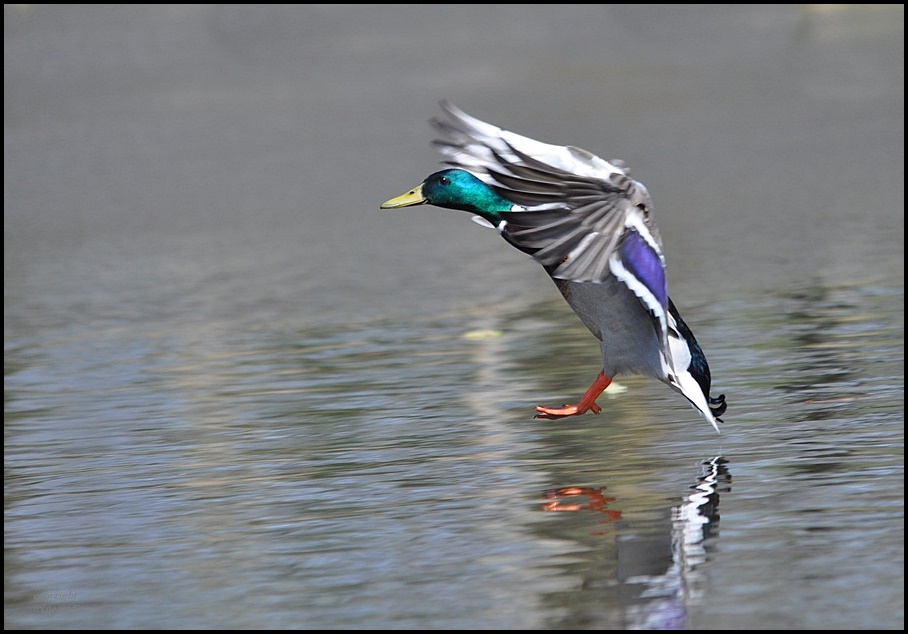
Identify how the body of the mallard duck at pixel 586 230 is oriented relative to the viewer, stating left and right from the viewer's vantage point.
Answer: facing to the left of the viewer
